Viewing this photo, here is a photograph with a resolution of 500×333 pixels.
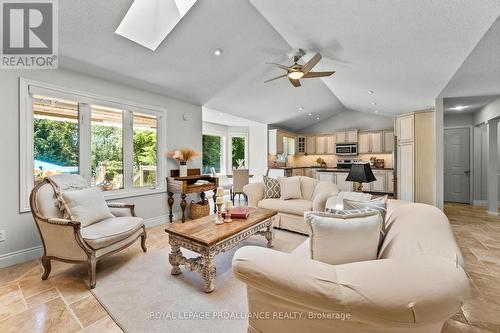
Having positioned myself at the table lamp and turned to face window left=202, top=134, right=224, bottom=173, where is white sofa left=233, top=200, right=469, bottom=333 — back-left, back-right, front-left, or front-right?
back-left

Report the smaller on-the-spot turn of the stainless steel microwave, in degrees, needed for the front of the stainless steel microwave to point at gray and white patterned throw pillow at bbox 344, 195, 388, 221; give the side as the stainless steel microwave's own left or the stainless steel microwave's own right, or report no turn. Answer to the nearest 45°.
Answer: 0° — it already faces it

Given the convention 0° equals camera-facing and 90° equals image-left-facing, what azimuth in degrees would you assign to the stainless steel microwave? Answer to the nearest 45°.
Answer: approximately 0°

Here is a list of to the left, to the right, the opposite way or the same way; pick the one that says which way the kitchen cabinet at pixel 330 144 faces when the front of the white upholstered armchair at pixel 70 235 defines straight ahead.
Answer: to the right

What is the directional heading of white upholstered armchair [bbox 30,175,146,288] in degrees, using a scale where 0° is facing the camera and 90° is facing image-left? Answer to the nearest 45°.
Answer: approximately 315°

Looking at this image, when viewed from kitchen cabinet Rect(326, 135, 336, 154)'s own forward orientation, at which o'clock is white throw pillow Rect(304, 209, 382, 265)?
The white throw pillow is roughly at 12 o'clock from the kitchen cabinet.

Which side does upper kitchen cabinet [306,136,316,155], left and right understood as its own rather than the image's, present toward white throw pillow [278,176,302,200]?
front

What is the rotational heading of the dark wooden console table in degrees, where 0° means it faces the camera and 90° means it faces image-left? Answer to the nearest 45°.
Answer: approximately 315°

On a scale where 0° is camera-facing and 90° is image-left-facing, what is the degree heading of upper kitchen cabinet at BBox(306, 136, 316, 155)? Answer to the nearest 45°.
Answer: approximately 0°

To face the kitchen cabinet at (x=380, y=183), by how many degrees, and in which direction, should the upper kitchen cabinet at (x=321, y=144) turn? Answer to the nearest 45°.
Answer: approximately 45° to its left

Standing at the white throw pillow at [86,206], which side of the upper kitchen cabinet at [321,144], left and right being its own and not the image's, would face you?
front
